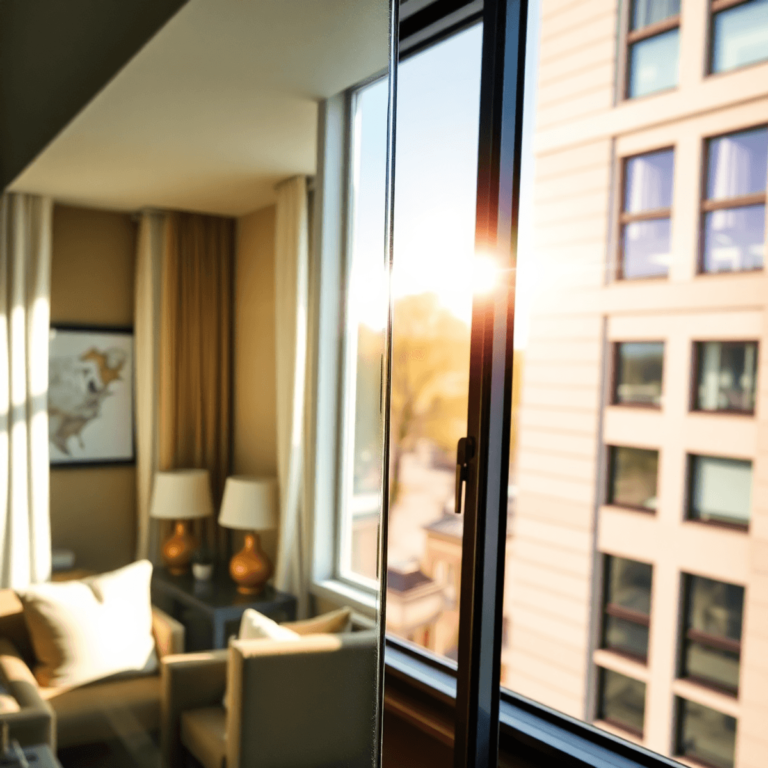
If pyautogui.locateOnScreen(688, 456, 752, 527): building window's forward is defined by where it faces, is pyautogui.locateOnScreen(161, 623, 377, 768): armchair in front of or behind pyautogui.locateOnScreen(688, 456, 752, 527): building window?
in front

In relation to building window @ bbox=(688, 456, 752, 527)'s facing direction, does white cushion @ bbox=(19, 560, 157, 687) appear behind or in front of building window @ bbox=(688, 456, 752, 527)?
in front

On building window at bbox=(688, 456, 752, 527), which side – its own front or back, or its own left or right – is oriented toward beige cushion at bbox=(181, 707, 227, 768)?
front

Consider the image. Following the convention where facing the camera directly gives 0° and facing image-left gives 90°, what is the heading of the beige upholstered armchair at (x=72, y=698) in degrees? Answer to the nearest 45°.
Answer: approximately 315°

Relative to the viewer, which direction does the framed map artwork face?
toward the camera

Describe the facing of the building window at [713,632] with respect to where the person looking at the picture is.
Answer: facing the viewer and to the left of the viewer

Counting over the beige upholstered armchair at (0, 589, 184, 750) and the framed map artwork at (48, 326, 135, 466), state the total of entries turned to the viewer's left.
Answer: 0

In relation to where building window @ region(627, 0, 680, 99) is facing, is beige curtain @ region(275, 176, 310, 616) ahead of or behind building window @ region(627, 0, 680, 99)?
ahead

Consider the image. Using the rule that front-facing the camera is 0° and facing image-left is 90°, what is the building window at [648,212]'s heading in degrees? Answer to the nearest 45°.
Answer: approximately 45°

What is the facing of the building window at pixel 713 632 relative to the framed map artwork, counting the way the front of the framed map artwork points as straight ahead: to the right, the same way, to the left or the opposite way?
to the right

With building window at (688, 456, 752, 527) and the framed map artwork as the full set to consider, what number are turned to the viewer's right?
0
